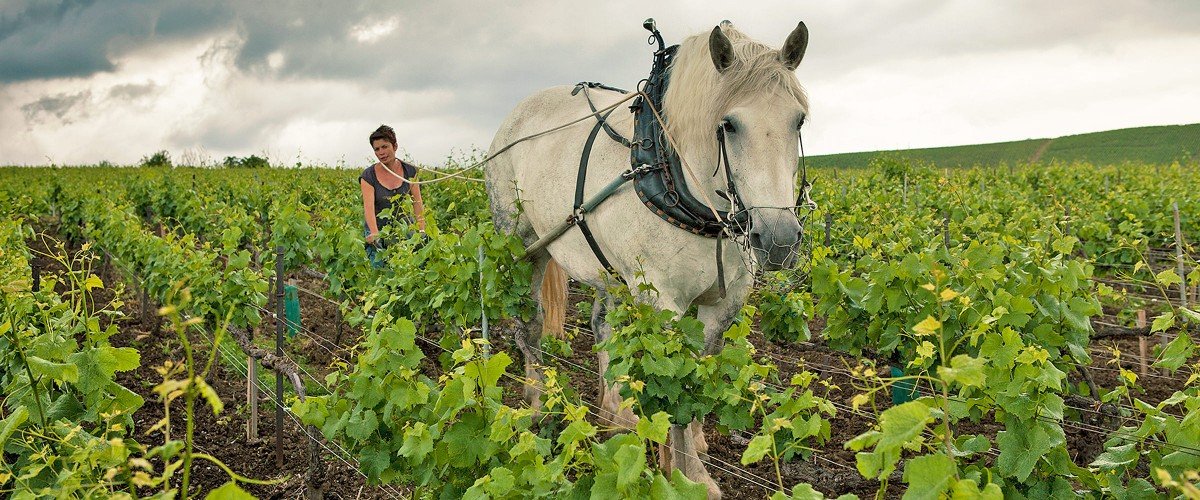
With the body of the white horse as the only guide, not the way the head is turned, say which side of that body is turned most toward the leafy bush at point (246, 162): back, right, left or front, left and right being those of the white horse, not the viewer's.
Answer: back

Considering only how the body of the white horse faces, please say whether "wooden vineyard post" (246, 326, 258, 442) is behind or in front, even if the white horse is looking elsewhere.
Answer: behind

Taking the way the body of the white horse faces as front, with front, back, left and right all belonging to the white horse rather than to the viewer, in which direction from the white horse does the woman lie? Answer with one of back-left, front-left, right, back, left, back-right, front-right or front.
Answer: back

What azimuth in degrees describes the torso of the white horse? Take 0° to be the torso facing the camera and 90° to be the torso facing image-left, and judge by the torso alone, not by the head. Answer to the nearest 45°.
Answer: approximately 315°

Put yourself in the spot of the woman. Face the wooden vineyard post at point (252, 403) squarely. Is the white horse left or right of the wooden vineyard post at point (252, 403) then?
left

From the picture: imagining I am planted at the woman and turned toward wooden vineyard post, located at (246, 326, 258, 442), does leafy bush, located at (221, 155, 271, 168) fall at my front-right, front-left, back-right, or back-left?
back-right
